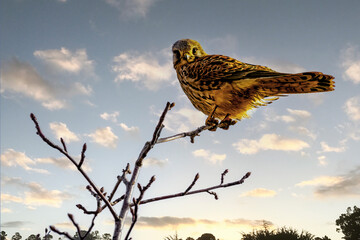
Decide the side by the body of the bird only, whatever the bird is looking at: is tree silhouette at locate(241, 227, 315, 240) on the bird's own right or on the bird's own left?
on the bird's own right

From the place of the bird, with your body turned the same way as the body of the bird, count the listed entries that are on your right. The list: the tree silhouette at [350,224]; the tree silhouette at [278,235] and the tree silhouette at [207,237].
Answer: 3

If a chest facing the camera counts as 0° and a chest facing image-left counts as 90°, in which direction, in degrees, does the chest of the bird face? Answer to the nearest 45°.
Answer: approximately 90°

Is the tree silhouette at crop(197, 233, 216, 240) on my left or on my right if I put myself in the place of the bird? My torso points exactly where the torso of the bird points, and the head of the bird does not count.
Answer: on my right

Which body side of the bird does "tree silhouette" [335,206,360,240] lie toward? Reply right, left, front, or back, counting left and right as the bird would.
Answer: right
